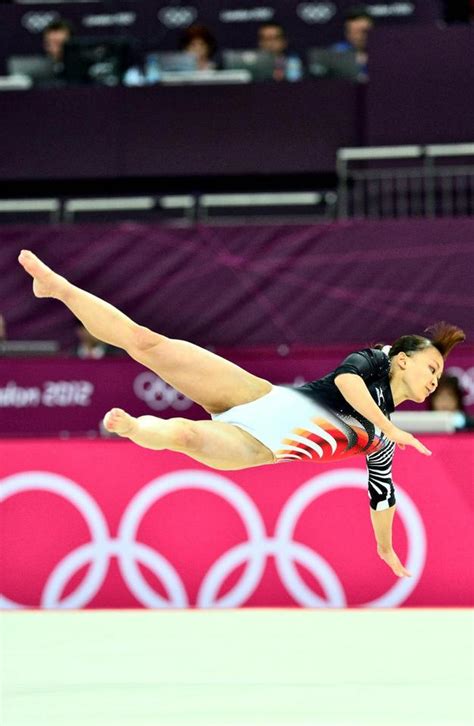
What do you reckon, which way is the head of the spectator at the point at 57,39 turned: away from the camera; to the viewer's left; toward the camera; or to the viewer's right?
toward the camera

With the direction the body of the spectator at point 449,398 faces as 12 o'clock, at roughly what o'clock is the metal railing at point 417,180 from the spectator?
The metal railing is roughly at 6 o'clock from the spectator.

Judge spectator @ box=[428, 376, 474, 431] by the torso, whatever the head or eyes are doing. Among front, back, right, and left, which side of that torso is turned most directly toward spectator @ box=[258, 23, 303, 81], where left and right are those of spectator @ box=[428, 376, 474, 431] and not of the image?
back

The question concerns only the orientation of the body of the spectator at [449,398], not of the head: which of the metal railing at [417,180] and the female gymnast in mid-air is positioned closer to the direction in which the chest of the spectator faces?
the female gymnast in mid-air

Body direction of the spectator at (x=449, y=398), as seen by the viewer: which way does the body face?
toward the camera

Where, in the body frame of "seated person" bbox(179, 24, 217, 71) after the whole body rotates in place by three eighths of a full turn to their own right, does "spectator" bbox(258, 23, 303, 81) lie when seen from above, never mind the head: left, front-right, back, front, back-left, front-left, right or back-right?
right

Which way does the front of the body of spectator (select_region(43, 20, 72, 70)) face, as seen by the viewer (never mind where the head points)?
toward the camera

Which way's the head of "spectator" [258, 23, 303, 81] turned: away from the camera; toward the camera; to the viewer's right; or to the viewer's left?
toward the camera

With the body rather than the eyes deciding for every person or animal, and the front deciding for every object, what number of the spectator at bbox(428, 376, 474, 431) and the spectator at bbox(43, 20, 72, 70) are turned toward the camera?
2
